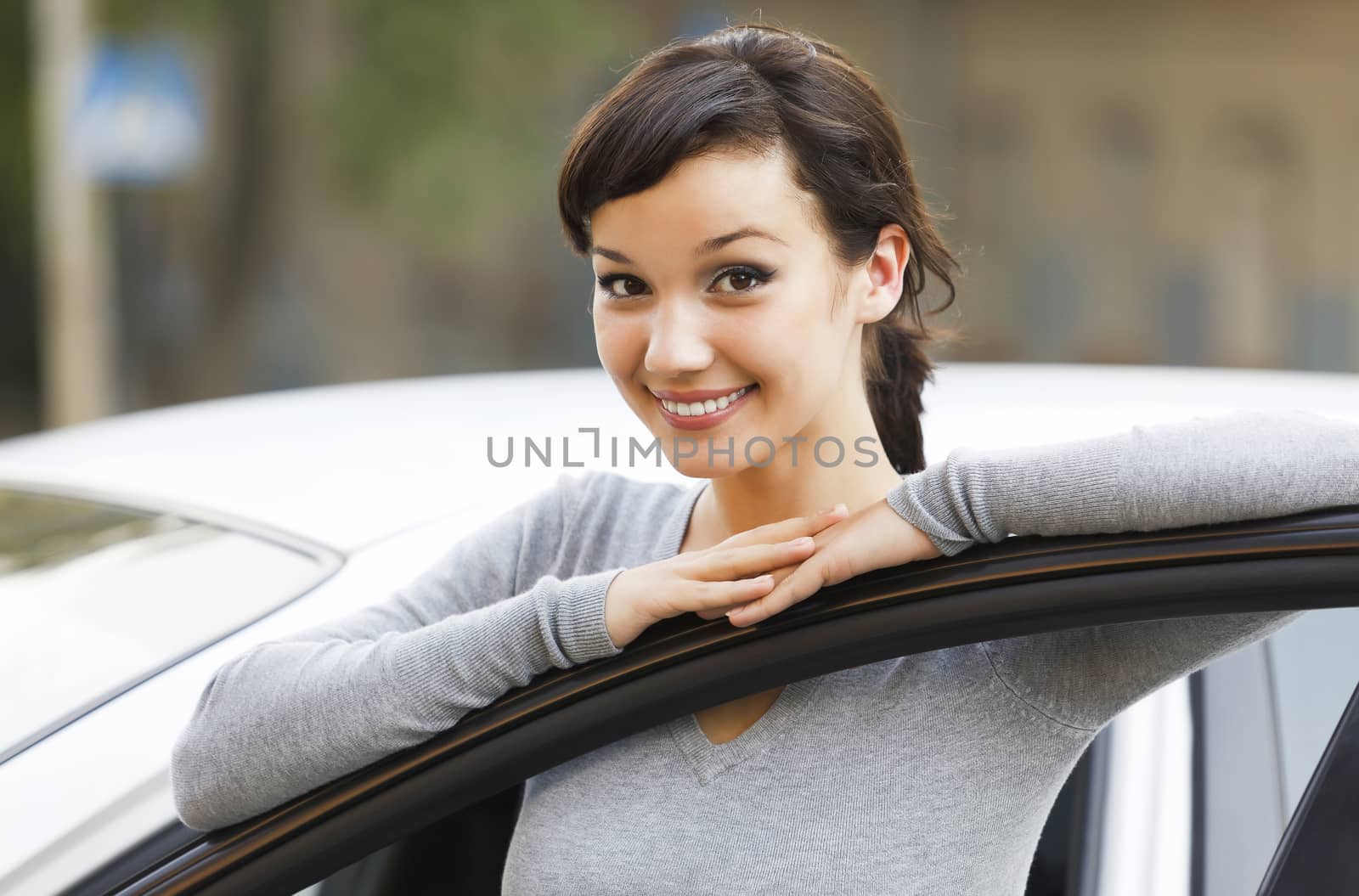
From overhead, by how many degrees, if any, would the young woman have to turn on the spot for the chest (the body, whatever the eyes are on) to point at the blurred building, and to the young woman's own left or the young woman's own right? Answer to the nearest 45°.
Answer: approximately 135° to the young woman's own right

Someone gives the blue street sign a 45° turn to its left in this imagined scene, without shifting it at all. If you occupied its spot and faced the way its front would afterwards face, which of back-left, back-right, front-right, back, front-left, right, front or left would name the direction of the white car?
front-right

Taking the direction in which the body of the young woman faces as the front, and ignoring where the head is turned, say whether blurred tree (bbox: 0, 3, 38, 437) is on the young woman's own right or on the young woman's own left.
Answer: on the young woman's own right

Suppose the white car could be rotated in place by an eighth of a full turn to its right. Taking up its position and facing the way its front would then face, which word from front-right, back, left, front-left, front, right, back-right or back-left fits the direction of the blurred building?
right

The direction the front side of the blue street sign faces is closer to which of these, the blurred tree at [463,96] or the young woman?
the young woman

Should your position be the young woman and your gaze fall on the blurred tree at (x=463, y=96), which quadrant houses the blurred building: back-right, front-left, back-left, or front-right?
front-right

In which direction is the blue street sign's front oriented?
toward the camera

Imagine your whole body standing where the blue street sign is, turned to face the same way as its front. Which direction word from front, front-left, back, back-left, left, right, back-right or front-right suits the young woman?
front

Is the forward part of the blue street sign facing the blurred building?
no

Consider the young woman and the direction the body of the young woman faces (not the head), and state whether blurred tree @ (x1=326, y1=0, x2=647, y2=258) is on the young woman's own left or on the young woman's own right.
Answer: on the young woman's own right

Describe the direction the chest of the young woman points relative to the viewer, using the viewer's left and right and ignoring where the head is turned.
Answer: facing the viewer and to the left of the viewer

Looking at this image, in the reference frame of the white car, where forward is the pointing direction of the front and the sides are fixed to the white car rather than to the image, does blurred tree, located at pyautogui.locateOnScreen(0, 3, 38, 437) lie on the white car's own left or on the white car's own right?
on the white car's own right

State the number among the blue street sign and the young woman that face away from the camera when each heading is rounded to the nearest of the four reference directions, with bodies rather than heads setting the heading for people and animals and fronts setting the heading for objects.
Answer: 0

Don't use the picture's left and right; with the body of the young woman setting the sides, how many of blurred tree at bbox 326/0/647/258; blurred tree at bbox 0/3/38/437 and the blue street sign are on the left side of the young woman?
0
